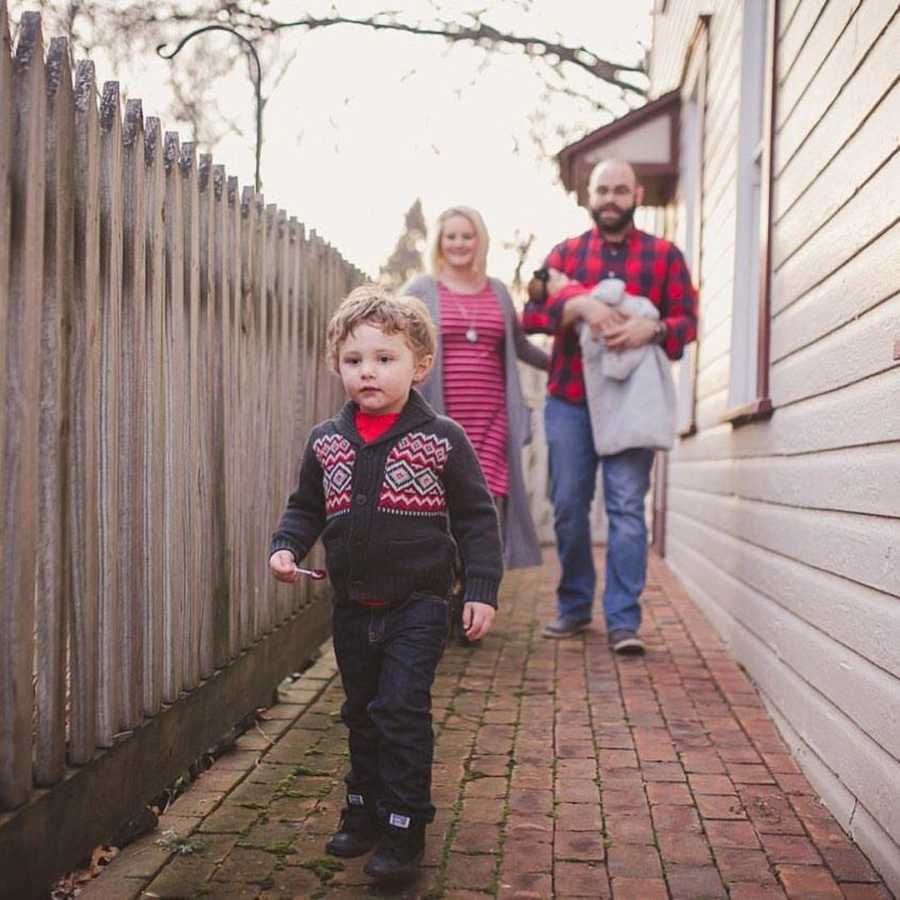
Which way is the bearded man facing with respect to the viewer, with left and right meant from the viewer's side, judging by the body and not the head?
facing the viewer

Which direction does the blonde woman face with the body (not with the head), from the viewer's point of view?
toward the camera

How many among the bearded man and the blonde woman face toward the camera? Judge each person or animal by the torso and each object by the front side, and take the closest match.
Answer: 2

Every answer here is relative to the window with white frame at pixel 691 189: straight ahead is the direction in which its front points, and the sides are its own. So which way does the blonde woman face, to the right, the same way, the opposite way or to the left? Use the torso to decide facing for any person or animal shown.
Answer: to the left

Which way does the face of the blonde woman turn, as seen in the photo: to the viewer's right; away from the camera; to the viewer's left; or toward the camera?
toward the camera

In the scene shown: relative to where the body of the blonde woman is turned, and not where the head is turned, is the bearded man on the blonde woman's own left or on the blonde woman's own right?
on the blonde woman's own left

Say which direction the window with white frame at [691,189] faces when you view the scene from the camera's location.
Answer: facing to the left of the viewer

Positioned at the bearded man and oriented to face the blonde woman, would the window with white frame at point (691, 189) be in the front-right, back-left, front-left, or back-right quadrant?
back-right

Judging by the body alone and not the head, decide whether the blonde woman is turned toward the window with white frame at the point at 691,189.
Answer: no

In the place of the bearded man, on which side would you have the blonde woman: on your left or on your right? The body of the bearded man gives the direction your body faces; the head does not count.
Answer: on your right

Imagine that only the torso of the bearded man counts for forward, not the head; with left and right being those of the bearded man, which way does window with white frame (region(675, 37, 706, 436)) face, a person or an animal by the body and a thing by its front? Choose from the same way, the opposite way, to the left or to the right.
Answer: to the right

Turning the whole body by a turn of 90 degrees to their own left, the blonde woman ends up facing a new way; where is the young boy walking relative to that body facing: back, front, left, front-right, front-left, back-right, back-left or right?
right

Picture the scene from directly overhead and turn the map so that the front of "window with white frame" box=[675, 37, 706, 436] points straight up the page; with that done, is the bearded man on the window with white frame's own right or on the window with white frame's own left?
on the window with white frame's own left

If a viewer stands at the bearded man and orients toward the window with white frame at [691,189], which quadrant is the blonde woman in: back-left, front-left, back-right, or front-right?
back-left
